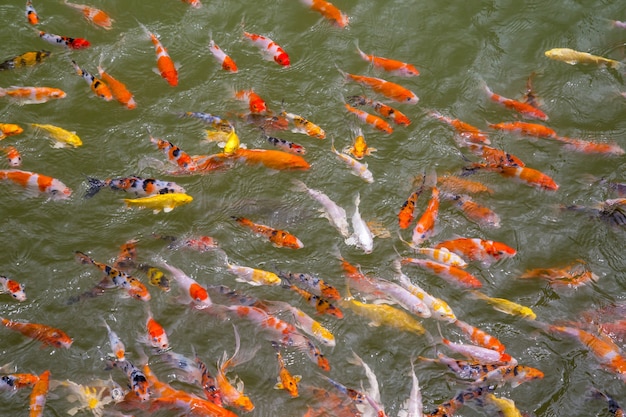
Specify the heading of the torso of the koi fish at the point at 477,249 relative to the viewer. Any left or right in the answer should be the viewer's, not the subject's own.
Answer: facing to the right of the viewer

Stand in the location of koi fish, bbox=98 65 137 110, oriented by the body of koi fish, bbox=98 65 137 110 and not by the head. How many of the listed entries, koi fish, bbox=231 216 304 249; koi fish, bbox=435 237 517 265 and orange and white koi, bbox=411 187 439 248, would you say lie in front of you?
3

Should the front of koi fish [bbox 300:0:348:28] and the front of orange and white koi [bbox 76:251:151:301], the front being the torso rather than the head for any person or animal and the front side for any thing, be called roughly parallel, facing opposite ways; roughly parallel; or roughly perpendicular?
roughly parallel

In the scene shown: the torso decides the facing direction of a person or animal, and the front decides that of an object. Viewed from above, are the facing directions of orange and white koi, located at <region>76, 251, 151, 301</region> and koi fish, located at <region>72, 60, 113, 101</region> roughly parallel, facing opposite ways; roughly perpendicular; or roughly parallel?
roughly parallel

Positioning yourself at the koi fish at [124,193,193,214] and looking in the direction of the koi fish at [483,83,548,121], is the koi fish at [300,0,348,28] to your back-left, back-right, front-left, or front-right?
front-left

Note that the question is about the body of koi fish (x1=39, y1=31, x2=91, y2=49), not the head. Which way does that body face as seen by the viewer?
to the viewer's right

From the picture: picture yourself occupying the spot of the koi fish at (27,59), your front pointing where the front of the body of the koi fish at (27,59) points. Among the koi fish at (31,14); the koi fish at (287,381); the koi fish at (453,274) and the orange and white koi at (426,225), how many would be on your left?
1

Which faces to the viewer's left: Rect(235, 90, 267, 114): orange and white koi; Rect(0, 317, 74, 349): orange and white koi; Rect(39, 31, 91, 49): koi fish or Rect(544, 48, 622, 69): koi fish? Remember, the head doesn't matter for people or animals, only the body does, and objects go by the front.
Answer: Rect(544, 48, 622, 69): koi fish

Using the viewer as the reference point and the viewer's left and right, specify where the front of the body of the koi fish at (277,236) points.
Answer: facing the viewer and to the right of the viewer

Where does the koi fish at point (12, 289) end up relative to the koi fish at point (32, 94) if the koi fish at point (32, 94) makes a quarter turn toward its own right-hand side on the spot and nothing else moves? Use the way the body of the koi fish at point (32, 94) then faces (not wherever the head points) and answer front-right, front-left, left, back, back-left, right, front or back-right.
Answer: front

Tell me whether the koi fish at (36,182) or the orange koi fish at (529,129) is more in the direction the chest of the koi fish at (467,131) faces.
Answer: the orange koi fish

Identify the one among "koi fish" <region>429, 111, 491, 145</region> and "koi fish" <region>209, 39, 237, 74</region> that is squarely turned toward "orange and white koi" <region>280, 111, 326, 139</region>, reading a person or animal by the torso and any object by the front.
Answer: "koi fish" <region>209, 39, 237, 74</region>

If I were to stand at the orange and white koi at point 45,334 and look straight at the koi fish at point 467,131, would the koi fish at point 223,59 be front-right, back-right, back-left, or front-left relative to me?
front-left

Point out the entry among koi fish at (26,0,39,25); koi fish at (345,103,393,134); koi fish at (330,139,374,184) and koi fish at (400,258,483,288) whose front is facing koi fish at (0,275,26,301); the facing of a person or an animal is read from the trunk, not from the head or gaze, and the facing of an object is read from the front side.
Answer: koi fish at (26,0,39,25)

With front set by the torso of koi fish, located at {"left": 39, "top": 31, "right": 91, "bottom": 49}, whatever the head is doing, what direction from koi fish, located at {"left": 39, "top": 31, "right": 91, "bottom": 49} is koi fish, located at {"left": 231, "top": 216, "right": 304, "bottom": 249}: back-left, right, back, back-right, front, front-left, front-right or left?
front-right

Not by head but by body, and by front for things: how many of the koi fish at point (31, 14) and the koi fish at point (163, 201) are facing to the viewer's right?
1
